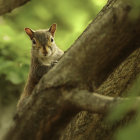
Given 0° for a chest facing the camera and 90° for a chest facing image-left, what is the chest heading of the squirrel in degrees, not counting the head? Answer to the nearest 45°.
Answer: approximately 0°
